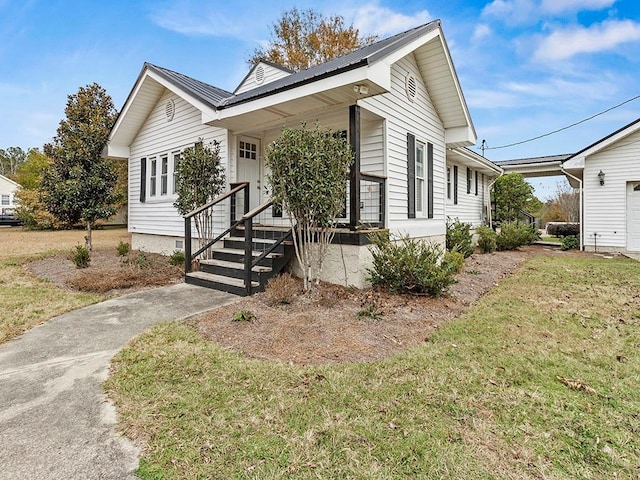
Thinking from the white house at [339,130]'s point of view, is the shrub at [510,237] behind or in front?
behind

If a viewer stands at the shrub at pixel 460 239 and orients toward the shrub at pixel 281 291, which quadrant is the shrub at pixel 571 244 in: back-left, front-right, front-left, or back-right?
back-left

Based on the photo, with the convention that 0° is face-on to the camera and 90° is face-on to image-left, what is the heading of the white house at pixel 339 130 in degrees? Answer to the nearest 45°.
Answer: approximately 45°

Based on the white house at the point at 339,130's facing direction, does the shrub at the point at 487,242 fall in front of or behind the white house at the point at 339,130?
behind

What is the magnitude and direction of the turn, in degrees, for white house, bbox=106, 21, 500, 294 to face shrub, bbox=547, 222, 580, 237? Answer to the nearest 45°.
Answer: approximately 180°

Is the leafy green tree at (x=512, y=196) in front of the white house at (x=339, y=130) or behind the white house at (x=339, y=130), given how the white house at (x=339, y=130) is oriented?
behind

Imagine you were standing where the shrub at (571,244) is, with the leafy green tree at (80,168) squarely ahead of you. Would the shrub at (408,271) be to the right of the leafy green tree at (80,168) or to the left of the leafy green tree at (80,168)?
left

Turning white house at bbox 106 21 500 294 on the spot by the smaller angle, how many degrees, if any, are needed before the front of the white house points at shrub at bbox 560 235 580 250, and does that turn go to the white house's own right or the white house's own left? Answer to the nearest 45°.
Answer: approximately 180°

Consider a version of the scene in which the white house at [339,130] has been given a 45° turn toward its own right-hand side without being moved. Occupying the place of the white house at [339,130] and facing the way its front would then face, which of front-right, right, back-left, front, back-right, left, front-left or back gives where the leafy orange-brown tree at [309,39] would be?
right

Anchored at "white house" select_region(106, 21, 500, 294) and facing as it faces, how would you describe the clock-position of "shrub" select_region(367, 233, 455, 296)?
The shrub is roughly at 10 o'clock from the white house.

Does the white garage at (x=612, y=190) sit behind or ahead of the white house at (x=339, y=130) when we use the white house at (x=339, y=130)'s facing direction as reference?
behind
